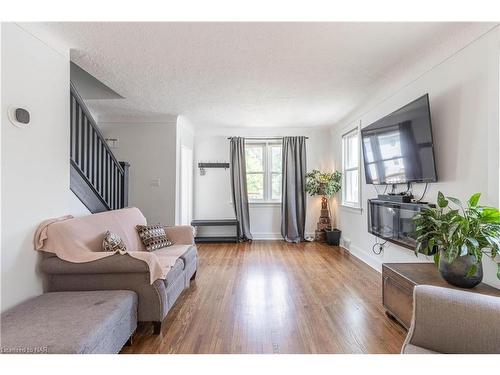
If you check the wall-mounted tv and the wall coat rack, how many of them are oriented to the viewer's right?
0

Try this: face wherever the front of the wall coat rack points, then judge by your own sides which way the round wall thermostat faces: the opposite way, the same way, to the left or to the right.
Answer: to the left

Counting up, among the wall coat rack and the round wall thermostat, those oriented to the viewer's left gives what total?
0

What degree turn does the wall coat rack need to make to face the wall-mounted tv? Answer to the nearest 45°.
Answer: approximately 45° to its left

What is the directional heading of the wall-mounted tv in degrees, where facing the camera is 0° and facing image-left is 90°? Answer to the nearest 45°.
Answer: approximately 45°

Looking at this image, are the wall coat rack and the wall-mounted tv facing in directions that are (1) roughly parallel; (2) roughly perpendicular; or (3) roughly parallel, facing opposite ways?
roughly perpendicular

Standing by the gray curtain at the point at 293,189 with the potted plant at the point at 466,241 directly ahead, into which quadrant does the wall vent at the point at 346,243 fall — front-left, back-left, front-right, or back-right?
front-left

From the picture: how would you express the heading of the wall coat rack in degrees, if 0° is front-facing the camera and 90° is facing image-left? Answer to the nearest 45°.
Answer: approximately 0°

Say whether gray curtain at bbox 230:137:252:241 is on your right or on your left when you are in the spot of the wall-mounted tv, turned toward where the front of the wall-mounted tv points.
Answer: on your right

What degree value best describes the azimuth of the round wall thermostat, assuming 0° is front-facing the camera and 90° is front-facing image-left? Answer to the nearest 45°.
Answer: approximately 315°

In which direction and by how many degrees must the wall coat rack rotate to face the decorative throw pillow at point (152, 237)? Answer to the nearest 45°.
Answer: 0° — it already faces it

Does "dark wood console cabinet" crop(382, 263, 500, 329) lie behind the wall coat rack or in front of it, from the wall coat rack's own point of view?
in front

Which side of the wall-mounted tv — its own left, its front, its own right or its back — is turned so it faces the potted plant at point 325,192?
right

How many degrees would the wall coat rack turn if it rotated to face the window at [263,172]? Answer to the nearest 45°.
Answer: approximately 90° to its left
